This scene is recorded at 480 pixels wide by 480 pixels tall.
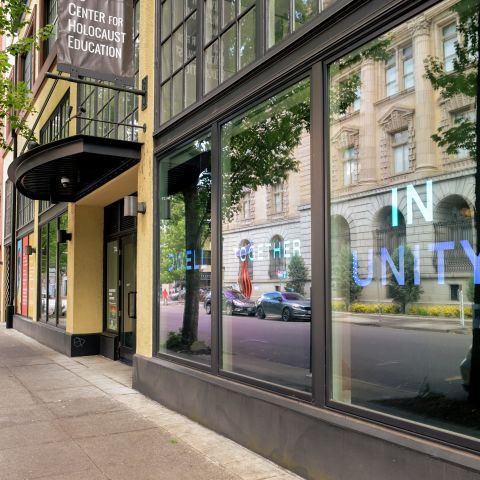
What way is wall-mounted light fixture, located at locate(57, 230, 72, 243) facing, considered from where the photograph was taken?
facing to the left of the viewer

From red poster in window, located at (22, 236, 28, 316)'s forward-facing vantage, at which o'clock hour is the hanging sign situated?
The hanging sign is roughly at 9 o'clock from the red poster in window.

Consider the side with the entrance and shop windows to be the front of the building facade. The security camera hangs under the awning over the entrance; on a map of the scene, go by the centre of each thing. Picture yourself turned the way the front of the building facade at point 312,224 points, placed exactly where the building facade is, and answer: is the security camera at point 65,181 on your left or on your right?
on your right

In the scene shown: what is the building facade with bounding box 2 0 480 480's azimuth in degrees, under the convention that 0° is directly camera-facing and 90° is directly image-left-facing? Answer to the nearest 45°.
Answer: approximately 45°

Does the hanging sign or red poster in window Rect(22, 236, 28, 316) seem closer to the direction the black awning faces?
the hanging sign

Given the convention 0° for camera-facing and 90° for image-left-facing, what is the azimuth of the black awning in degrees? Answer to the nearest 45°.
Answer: approximately 45°

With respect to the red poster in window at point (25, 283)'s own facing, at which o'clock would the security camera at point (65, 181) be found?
The security camera is roughly at 9 o'clock from the red poster in window.

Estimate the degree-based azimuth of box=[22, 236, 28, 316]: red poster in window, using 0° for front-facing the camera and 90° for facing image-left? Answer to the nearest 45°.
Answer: approximately 90°

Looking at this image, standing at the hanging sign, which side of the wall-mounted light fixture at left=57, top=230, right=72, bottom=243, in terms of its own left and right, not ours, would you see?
left
